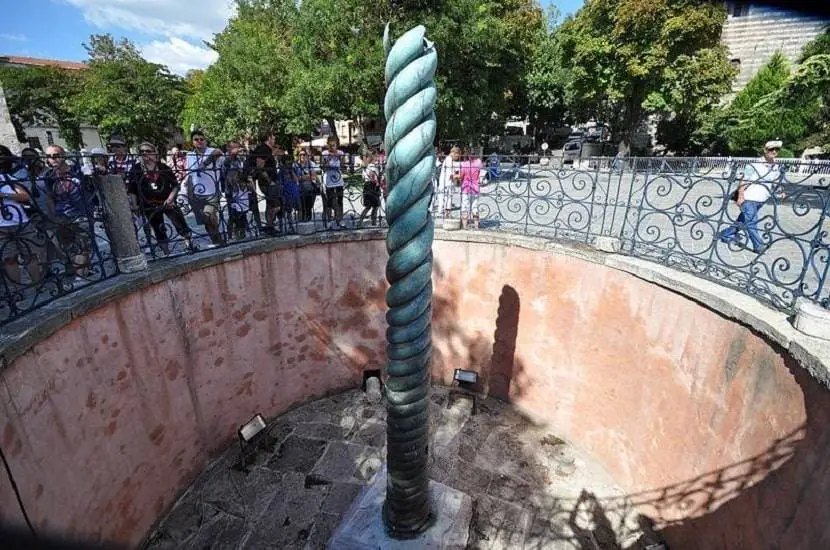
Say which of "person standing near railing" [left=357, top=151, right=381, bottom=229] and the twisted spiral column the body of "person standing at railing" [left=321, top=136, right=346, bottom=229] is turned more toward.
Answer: the twisted spiral column

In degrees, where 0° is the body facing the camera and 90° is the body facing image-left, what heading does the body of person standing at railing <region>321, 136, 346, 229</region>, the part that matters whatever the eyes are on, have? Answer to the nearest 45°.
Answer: approximately 0°

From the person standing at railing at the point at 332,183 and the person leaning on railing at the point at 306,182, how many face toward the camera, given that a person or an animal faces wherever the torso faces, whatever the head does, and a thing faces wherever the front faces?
2

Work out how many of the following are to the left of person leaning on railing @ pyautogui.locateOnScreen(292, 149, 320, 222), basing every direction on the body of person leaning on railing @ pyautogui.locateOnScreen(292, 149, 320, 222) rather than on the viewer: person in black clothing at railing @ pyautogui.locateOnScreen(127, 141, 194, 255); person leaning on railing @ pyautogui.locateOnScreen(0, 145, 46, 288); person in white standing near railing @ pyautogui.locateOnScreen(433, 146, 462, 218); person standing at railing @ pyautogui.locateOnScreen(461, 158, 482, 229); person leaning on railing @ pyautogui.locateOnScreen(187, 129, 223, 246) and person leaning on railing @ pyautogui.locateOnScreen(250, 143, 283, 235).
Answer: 2

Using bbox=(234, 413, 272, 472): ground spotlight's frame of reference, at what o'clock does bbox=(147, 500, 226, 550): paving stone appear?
The paving stone is roughly at 3 o'clock from the ground spotlight.

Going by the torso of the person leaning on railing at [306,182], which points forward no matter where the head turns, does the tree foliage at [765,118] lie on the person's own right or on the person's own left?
on the person's own left

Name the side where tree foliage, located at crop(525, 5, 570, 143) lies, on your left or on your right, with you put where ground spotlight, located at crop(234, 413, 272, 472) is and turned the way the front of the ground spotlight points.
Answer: on your left

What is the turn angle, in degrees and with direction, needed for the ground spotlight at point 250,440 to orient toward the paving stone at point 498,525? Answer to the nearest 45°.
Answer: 0° — it already faces it

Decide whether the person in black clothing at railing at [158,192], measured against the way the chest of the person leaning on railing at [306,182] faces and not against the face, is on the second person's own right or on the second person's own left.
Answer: on the second person's own right

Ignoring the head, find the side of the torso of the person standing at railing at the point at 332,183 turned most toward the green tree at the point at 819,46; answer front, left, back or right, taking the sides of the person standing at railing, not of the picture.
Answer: left
